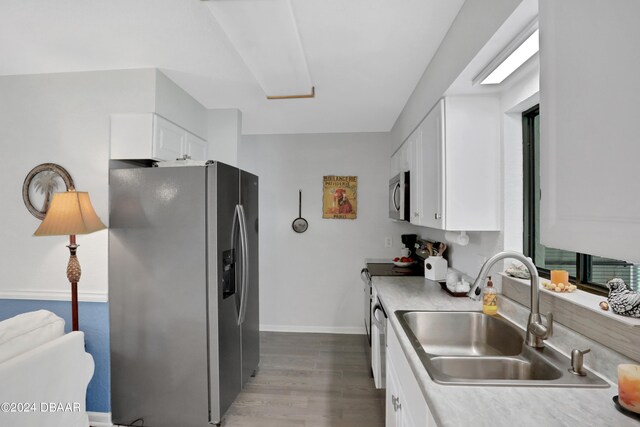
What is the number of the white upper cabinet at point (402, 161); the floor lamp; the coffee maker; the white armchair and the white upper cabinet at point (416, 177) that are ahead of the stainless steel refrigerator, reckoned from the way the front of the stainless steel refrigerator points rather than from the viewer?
3

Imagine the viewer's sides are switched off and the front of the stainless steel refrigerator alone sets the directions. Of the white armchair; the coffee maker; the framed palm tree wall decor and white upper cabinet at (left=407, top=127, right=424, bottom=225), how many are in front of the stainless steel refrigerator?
2

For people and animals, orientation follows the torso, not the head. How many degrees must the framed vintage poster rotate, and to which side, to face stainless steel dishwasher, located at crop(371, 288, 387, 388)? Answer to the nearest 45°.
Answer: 0° — it already faces it

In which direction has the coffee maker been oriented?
to the viewer's left

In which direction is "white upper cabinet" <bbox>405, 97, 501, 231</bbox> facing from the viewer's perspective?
to the viewer's left

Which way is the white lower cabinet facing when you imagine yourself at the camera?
facing to the left of the viewer

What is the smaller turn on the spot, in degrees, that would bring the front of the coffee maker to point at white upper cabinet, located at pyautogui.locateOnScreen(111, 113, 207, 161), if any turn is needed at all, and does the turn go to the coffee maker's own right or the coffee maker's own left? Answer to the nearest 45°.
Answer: approximately 45° to the coffee maker's own left

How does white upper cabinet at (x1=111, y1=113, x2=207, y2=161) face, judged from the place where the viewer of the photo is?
facing to the right of the viewer

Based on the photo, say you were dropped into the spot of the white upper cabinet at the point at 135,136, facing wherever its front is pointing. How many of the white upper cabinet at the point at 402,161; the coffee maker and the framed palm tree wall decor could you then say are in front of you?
2

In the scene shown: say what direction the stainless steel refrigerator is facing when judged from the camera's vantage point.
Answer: facing to the right of the viewer
